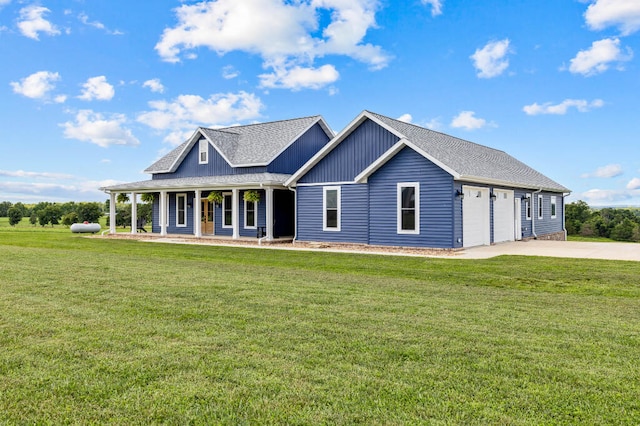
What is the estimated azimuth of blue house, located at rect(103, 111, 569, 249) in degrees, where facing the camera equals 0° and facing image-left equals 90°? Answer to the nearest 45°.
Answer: approximately 45°

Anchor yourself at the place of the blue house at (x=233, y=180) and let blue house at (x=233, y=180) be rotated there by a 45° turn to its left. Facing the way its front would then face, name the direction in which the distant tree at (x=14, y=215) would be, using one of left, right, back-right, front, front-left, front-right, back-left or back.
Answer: back-right

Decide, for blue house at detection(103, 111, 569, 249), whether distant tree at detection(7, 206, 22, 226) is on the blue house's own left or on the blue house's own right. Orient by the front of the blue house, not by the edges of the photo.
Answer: on the blue house's own right

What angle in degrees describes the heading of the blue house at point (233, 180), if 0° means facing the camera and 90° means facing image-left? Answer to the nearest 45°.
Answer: approximately 45°

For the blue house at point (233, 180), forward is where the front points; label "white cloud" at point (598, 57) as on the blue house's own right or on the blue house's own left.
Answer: on the blue house's own left

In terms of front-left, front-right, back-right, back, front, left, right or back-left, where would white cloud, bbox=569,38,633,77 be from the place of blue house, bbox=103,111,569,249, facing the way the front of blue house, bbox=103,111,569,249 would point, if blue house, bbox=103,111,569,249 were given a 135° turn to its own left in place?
front
